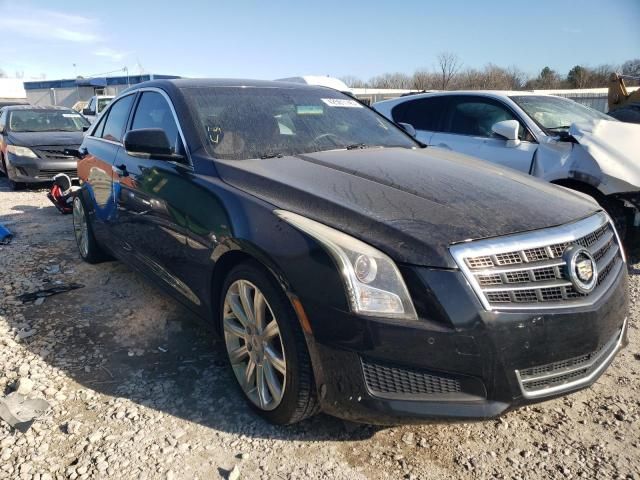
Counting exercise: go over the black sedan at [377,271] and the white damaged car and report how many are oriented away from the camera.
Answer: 0

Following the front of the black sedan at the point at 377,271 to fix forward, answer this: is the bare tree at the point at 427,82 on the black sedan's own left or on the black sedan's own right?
on the black sedan's own left

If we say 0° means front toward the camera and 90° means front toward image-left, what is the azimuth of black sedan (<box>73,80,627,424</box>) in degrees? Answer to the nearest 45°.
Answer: approximately 315°

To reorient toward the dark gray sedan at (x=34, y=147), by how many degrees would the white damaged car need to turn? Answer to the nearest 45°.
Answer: approximately 135° to its right

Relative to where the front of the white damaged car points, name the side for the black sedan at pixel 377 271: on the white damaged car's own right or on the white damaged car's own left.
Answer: on the white damaged car's own right

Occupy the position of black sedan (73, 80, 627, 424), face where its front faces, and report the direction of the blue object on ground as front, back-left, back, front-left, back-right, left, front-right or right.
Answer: back

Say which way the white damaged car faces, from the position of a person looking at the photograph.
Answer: facing the viewer and to the right of the viewer

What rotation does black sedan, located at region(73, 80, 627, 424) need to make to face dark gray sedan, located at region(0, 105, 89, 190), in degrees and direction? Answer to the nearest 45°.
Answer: approximately 180°

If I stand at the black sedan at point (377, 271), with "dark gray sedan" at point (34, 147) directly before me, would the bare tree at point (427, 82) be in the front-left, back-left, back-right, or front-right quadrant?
front-right

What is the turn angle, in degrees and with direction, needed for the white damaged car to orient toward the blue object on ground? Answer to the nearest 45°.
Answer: approximately 135° to its right

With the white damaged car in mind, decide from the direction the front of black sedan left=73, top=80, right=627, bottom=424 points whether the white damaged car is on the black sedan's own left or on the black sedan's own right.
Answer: on the black sedan's own left

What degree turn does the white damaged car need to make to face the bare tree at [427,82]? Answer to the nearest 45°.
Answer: approximately 135° to its left

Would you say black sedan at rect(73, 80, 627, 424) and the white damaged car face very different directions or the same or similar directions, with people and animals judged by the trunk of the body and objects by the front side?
same or similar directions
